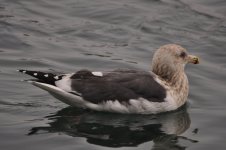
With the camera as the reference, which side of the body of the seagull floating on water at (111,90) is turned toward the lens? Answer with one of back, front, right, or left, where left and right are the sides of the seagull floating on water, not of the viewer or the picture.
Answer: right
